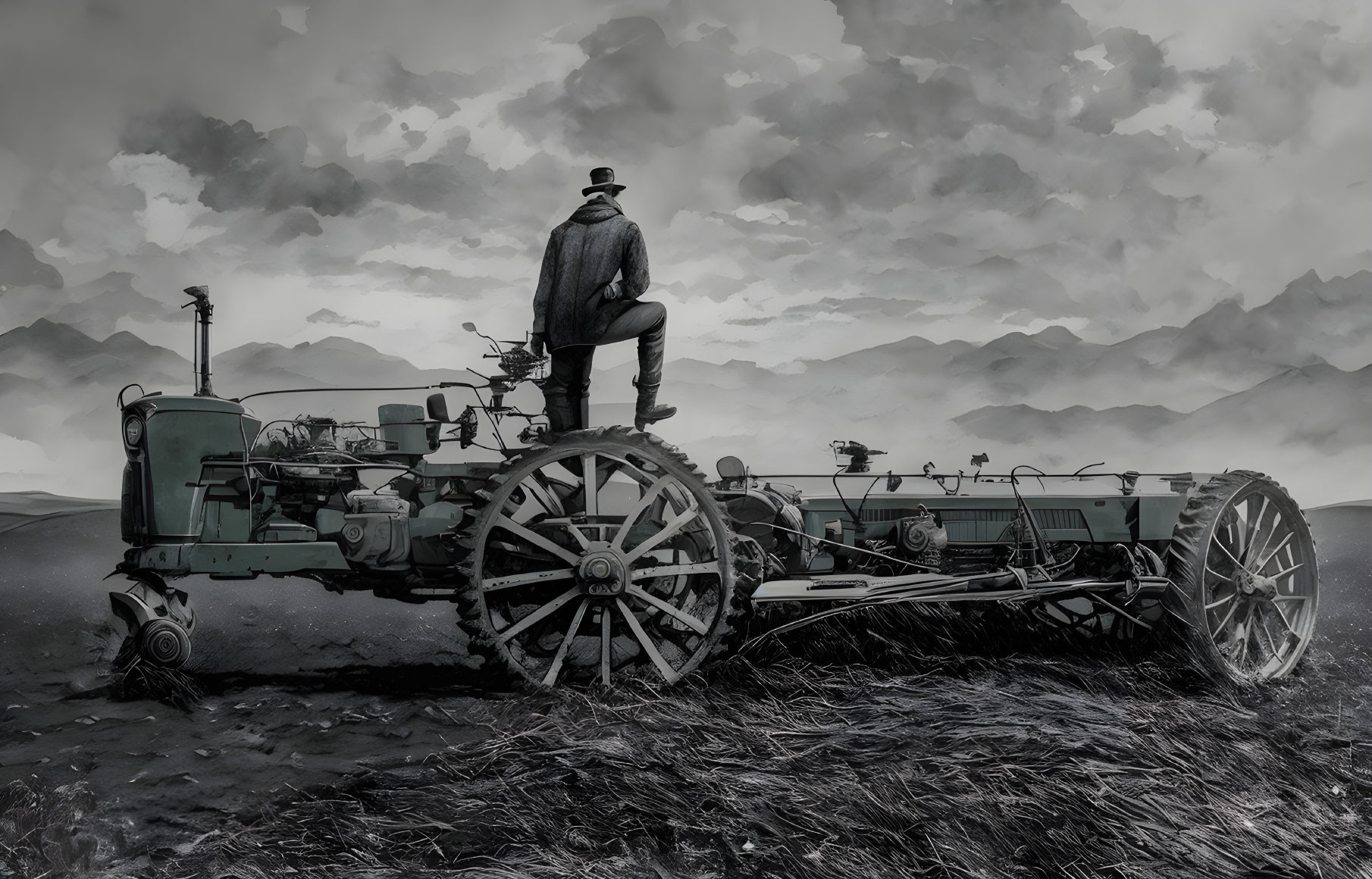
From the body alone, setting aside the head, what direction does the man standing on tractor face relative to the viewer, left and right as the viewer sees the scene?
facing away from the viewer and to the right of the viewer

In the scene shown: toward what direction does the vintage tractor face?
to the viewer's left
